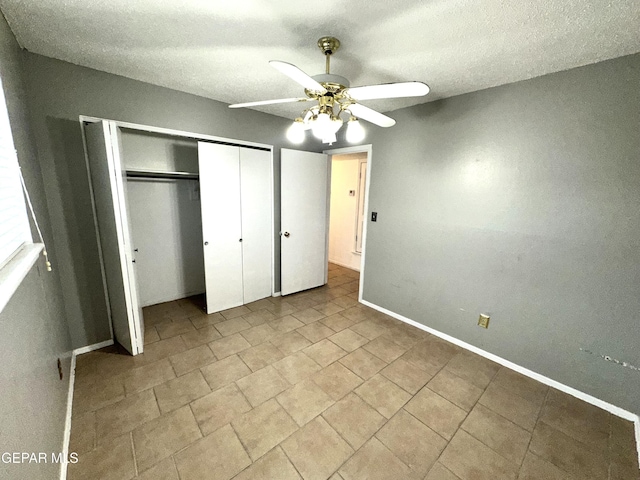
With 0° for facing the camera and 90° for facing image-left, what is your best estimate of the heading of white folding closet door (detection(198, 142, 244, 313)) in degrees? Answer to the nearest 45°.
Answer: approximately 315°

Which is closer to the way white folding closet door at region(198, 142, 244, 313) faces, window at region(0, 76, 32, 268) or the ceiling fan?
the ceiling fan

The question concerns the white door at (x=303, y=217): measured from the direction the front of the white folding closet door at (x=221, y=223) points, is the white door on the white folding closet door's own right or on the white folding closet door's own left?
on the white folding closet door's own left

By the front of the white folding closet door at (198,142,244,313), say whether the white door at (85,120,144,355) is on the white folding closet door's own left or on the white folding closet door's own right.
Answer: on the white folding closet door's own right

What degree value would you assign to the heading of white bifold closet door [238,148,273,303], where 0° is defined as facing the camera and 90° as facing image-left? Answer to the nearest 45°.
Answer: approximately 315°

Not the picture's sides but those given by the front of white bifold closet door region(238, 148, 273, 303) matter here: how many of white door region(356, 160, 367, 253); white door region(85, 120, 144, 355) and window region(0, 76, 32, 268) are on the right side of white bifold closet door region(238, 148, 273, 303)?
2

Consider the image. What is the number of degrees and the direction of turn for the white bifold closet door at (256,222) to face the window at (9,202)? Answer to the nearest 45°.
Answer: approximately 90° to its right

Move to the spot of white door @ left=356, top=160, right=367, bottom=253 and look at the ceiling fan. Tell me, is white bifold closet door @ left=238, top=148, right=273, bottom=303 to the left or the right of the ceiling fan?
right

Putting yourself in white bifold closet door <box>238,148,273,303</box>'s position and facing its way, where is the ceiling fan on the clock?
The ceiling fan is roughly at 1 o'clock from the white bifold closet door.

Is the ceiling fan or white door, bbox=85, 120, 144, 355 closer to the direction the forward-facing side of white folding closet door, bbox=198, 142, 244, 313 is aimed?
the ceiling fan

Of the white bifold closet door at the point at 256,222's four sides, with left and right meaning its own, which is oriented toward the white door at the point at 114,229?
right
